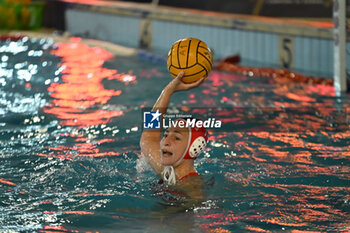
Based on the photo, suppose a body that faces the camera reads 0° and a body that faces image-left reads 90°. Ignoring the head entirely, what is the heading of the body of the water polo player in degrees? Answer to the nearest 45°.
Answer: approximately 45°

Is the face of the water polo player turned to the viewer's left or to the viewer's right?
to the viewer's left
